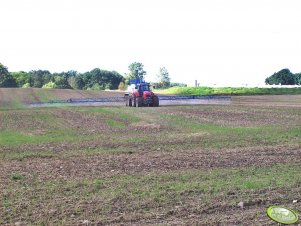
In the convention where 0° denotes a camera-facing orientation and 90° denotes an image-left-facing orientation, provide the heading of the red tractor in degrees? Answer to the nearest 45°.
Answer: approximately 315°
